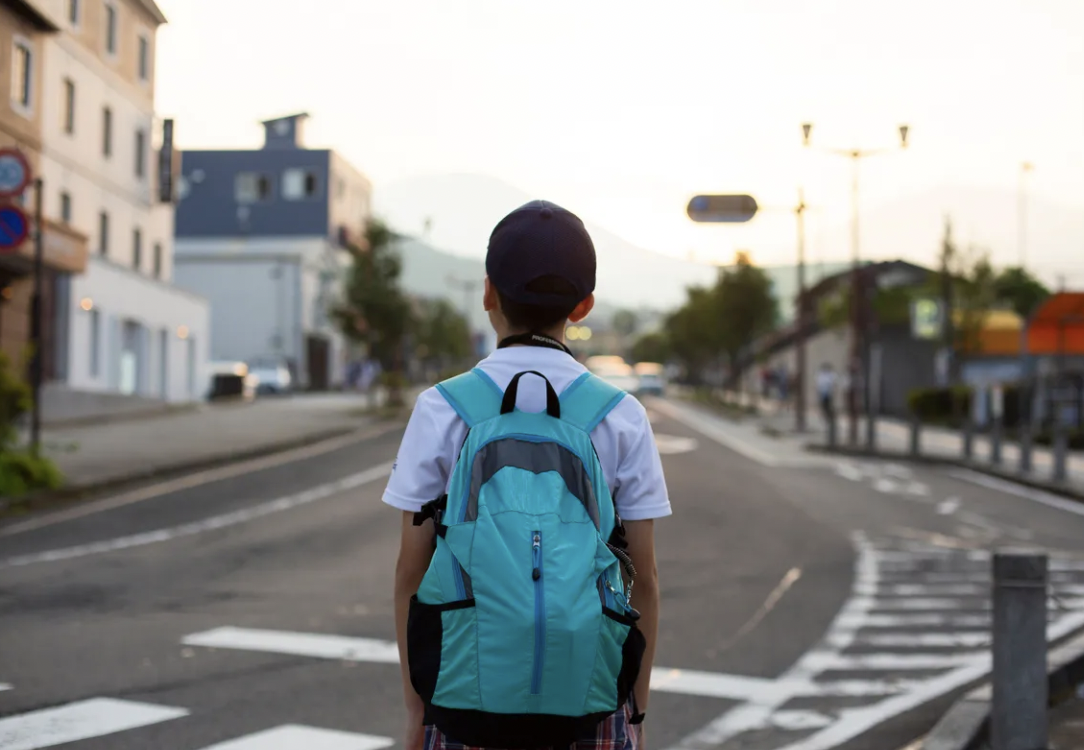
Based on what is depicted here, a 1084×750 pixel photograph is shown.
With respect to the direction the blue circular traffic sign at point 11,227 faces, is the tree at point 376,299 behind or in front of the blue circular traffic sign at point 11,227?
behind

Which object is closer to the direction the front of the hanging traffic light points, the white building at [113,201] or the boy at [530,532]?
the boy

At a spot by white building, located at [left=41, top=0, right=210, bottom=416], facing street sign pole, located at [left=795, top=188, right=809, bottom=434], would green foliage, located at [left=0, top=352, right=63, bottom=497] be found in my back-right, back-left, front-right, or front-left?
back-right

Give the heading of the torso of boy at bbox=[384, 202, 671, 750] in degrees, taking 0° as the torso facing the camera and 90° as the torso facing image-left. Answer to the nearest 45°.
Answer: approximately 180°

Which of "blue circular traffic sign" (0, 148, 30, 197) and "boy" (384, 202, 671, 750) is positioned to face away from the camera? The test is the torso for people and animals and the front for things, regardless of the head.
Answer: the boy

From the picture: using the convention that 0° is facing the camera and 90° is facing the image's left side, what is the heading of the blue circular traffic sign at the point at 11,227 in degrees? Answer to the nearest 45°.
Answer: approximately 0°

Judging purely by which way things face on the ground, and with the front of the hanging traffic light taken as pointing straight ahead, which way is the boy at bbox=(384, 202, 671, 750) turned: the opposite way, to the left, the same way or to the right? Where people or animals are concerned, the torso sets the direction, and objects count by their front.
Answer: the opposite way

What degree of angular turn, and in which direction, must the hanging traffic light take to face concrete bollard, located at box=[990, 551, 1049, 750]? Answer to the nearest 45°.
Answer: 0° — it already faces it

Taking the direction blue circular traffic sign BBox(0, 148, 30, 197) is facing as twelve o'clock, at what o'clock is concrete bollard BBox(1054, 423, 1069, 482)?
The concrete bollard is roughly at 9 o'clock from the blue circular traffic sign.
